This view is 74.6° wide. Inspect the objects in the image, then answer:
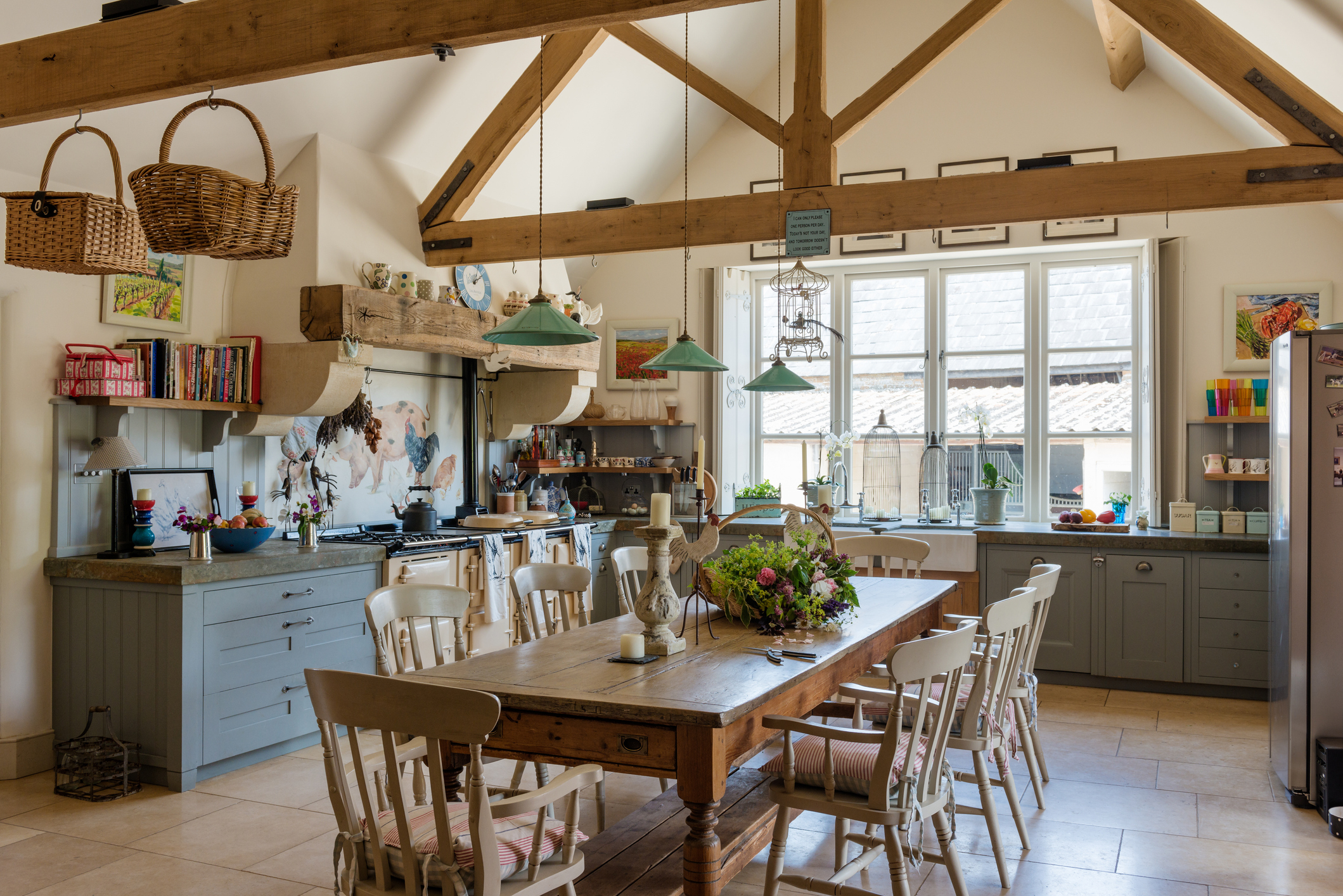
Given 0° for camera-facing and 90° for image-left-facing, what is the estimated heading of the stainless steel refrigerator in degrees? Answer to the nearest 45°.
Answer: approximately 90°

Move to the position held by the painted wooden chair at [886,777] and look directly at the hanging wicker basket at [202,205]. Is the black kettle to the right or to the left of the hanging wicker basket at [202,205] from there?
right

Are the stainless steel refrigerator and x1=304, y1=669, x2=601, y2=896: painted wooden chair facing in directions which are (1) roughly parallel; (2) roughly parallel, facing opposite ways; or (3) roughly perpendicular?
roughly perpendicular

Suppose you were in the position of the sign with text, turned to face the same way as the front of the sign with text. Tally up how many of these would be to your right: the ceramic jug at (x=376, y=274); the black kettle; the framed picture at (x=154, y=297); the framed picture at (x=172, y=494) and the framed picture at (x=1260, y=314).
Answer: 4

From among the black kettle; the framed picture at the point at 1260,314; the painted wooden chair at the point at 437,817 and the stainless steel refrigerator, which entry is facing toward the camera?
the framed picture

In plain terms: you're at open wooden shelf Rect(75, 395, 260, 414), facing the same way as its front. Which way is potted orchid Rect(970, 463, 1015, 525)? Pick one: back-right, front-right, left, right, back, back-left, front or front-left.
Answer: front-left

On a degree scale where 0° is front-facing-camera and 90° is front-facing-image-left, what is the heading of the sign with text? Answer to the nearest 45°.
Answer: approximately 0°

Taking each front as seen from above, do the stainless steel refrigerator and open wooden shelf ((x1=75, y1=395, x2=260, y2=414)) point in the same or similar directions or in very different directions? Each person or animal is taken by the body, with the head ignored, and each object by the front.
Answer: very different directions

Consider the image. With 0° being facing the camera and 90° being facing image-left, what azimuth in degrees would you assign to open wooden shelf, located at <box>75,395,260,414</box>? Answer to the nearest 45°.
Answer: approximately 315°

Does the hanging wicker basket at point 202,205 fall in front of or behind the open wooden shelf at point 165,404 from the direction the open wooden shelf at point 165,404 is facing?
in front

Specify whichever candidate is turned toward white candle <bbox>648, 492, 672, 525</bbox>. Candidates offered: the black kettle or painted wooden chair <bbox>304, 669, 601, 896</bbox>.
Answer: the painted wooden chair

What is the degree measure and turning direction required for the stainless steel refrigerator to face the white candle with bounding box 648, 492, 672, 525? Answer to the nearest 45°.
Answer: approximately 45° to its left

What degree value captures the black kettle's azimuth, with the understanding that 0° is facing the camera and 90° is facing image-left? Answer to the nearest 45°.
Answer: approximately 90°

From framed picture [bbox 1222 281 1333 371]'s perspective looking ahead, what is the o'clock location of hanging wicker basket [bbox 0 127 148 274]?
The hanging wicker basket is roughly at 1 o'clock from the framed picture.

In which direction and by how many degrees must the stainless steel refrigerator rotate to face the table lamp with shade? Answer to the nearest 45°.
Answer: approximately 45° to its left

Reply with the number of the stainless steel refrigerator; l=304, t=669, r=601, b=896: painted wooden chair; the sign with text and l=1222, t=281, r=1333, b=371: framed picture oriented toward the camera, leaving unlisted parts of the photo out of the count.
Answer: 2
